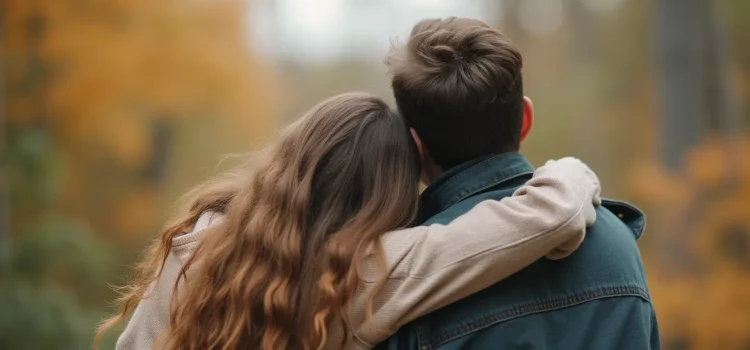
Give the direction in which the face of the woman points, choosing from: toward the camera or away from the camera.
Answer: away from the camera

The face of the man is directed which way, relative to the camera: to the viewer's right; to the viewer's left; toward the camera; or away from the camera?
away from the camera

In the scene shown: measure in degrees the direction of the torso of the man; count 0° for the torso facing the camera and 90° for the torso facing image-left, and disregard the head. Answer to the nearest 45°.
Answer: approximately 180°

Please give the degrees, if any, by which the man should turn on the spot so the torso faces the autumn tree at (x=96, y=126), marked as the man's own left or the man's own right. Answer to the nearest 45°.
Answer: approximately 45° to the man's own left
